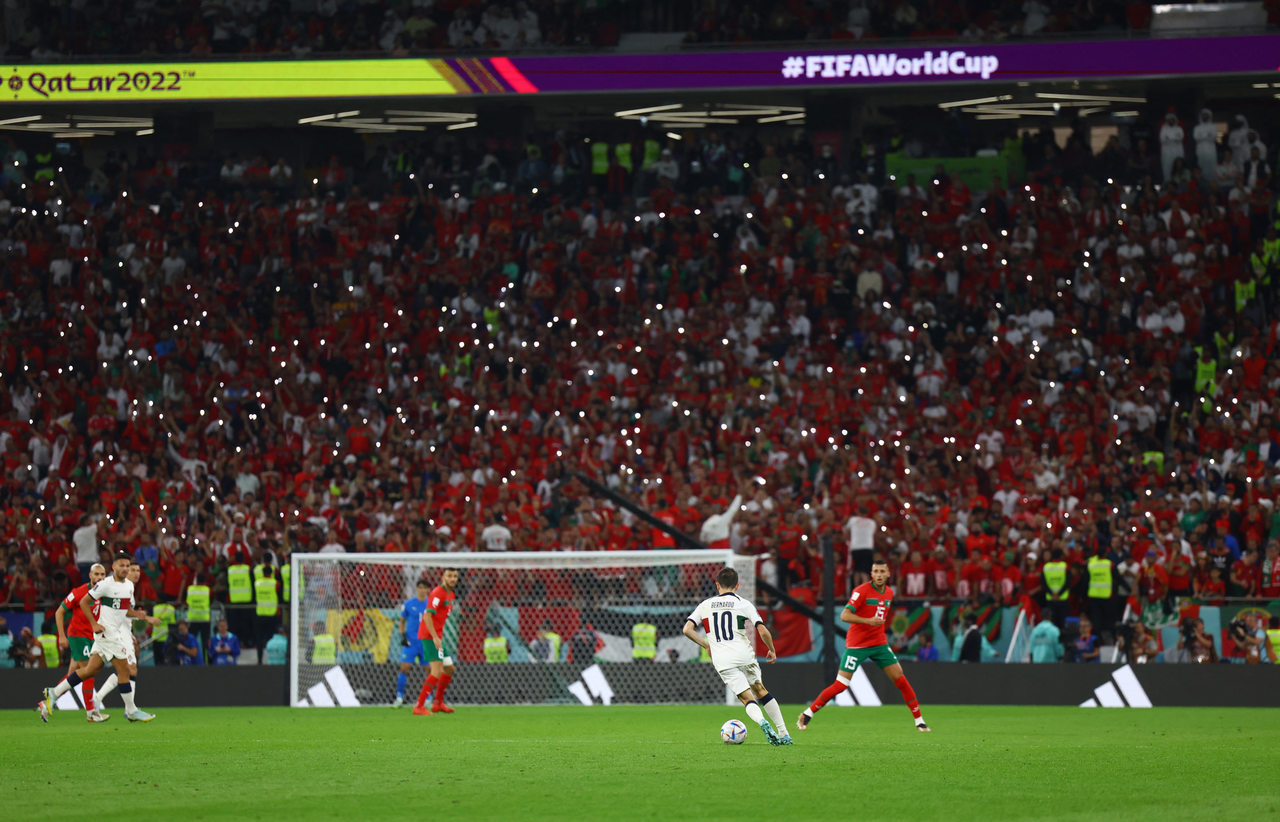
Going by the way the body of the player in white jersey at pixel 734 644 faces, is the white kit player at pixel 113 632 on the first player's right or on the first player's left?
on the first player's left

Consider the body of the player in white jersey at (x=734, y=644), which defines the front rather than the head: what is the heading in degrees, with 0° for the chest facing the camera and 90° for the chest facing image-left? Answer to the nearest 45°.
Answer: approximately 180°

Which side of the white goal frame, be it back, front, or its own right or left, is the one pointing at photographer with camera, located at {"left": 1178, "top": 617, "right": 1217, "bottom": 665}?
left

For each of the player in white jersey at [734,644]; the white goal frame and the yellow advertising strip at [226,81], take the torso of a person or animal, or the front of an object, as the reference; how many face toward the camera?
2

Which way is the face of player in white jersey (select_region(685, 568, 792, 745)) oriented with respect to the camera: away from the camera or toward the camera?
away from the camera

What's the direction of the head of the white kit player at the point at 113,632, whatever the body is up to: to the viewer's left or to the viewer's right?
to the viewer's right

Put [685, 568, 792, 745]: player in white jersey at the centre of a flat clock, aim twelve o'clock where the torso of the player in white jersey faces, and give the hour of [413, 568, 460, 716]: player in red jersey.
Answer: The player in red jersey is roughly at 11 o'clock from the player in white jersey.

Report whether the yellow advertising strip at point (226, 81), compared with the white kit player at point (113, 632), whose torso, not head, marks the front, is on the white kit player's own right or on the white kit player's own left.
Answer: on the white kit player's own left

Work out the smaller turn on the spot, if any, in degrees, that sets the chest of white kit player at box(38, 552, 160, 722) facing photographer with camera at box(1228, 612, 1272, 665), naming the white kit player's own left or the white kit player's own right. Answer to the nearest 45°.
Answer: approximately 45° to the white kit player's own left
